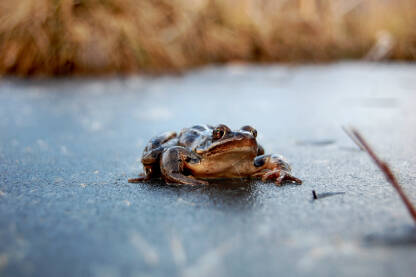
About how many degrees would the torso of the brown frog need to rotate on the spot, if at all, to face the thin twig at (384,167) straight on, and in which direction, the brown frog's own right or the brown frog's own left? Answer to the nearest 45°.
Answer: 0° — it already faces it

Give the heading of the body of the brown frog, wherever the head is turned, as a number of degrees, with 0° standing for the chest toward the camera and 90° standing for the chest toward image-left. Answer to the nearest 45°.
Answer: approximately 315°
